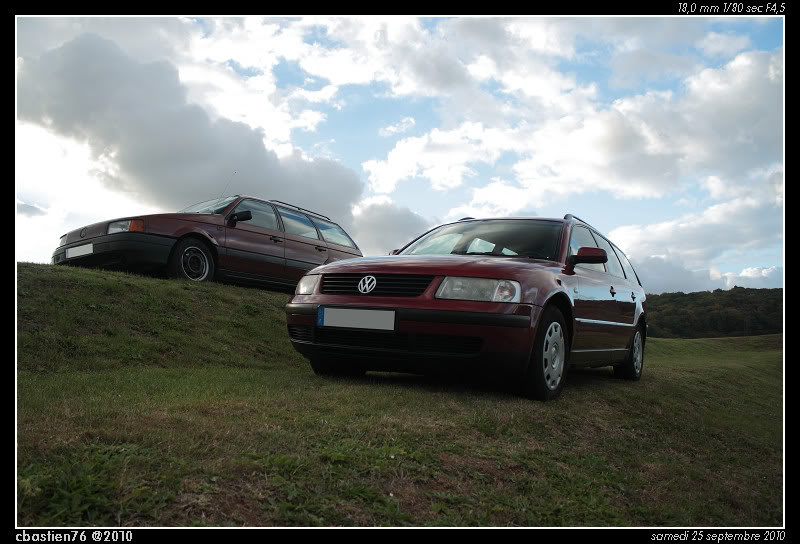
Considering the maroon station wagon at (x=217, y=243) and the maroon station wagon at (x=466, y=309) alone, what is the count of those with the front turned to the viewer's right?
0

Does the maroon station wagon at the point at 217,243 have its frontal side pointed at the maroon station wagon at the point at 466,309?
no

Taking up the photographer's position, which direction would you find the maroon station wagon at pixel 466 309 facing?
facing the viewer and to the left of the viewer

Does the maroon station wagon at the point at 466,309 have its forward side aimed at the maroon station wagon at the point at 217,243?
no
